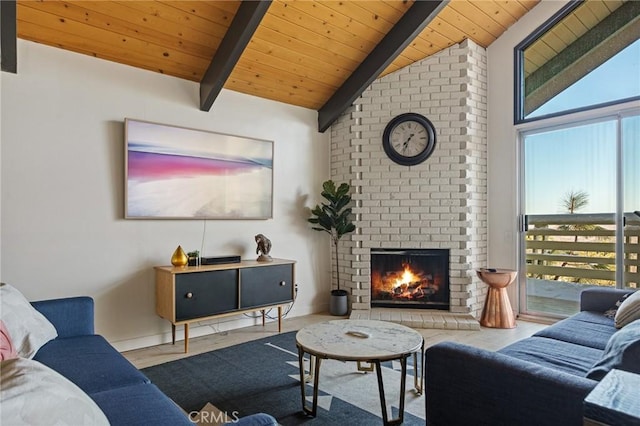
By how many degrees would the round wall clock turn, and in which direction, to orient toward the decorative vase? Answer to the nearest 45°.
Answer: approximately 45° to its right

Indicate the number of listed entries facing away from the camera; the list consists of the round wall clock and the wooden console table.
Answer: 0

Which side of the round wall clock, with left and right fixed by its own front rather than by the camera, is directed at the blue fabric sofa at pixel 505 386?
front

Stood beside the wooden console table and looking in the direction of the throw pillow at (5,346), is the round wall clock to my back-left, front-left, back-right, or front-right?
back-left

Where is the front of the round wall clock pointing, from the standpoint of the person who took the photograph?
facing the viewer

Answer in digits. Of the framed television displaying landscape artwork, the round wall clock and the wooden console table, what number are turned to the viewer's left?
0

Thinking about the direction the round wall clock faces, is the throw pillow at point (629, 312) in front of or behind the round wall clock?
in front

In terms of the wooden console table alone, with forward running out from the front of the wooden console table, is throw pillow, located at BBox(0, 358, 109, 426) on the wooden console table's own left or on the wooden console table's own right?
on the wooden console table's own right

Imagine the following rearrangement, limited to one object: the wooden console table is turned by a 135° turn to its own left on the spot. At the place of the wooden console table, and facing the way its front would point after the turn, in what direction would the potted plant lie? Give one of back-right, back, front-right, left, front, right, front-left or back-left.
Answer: front-right

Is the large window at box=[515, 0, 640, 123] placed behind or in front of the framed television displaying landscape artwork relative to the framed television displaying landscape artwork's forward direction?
in front

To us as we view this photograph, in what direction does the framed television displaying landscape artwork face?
facing the viewer and to the right of the viewer

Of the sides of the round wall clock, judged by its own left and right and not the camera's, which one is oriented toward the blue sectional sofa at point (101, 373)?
front

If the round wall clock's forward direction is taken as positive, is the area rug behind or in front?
in front

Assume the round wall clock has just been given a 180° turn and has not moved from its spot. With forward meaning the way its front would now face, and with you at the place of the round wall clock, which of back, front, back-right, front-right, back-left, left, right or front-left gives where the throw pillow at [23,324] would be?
back-left

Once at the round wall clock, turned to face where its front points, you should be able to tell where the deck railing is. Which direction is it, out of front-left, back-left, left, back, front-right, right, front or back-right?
left

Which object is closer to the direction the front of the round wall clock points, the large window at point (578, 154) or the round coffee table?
the round coffee table

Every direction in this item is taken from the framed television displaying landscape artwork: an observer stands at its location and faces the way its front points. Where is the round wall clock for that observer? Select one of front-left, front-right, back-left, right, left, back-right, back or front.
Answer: front-left
